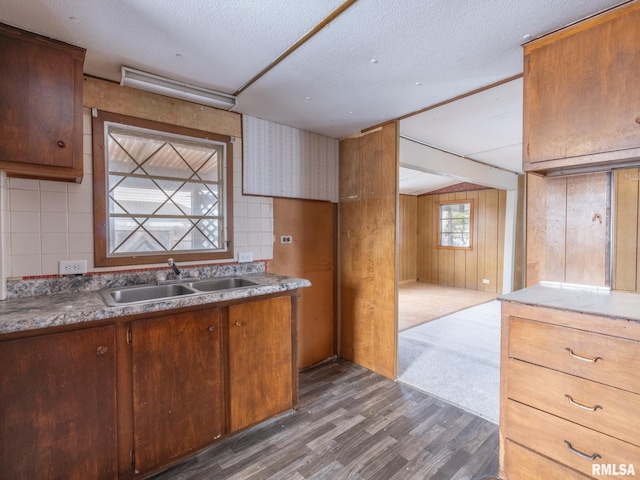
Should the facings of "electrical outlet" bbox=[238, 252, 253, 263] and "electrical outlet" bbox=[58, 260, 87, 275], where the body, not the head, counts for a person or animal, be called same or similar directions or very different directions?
same or similar directions

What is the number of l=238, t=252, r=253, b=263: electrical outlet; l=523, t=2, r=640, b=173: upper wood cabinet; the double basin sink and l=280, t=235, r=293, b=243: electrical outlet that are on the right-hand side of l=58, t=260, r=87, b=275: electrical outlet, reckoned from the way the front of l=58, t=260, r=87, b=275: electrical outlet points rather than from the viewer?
0

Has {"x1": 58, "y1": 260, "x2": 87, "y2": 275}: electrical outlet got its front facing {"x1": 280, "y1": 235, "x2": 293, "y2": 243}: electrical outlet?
no

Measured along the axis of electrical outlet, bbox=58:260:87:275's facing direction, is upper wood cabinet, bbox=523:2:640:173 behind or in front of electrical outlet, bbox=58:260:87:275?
in front

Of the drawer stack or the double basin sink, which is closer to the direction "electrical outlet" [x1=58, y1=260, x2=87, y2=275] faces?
the drawer stack

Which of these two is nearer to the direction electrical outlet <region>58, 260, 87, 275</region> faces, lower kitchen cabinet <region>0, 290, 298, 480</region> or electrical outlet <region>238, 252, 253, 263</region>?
the lower kitchen cabinet

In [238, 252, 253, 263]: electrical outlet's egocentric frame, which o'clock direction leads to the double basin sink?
The double basin sink is roughly at 2 o'clock from the electrical outlet.

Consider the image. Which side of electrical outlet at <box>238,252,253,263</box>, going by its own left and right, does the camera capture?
front

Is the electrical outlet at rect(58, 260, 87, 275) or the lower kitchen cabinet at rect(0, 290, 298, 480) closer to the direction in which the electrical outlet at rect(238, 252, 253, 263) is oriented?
the lower kitchen cabinet

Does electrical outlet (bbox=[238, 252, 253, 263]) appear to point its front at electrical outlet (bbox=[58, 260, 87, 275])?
no

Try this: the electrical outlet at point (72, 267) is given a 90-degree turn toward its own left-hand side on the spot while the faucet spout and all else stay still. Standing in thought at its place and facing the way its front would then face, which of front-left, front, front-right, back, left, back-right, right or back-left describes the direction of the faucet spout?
front

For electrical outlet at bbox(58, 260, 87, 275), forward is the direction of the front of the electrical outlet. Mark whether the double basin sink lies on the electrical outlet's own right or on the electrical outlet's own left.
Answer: on the electrical outlet's own left

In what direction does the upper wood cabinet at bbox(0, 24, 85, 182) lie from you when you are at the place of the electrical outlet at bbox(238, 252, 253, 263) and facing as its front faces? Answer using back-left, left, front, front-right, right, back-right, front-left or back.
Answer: front-right

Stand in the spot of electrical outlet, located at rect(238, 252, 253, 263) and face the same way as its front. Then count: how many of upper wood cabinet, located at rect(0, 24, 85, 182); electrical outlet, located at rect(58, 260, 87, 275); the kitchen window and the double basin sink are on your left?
0

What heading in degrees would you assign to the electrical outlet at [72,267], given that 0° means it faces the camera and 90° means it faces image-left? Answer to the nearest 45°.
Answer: approximately 0°

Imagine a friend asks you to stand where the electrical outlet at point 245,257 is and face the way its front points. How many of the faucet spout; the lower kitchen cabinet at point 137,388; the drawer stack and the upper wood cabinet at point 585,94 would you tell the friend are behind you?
0

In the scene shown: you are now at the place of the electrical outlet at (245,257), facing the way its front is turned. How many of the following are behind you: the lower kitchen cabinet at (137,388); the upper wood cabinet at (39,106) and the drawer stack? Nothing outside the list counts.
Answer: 0

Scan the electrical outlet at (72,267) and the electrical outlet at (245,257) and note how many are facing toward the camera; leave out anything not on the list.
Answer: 2

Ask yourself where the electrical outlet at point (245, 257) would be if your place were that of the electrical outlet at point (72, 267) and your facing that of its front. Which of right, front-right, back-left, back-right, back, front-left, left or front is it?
left
